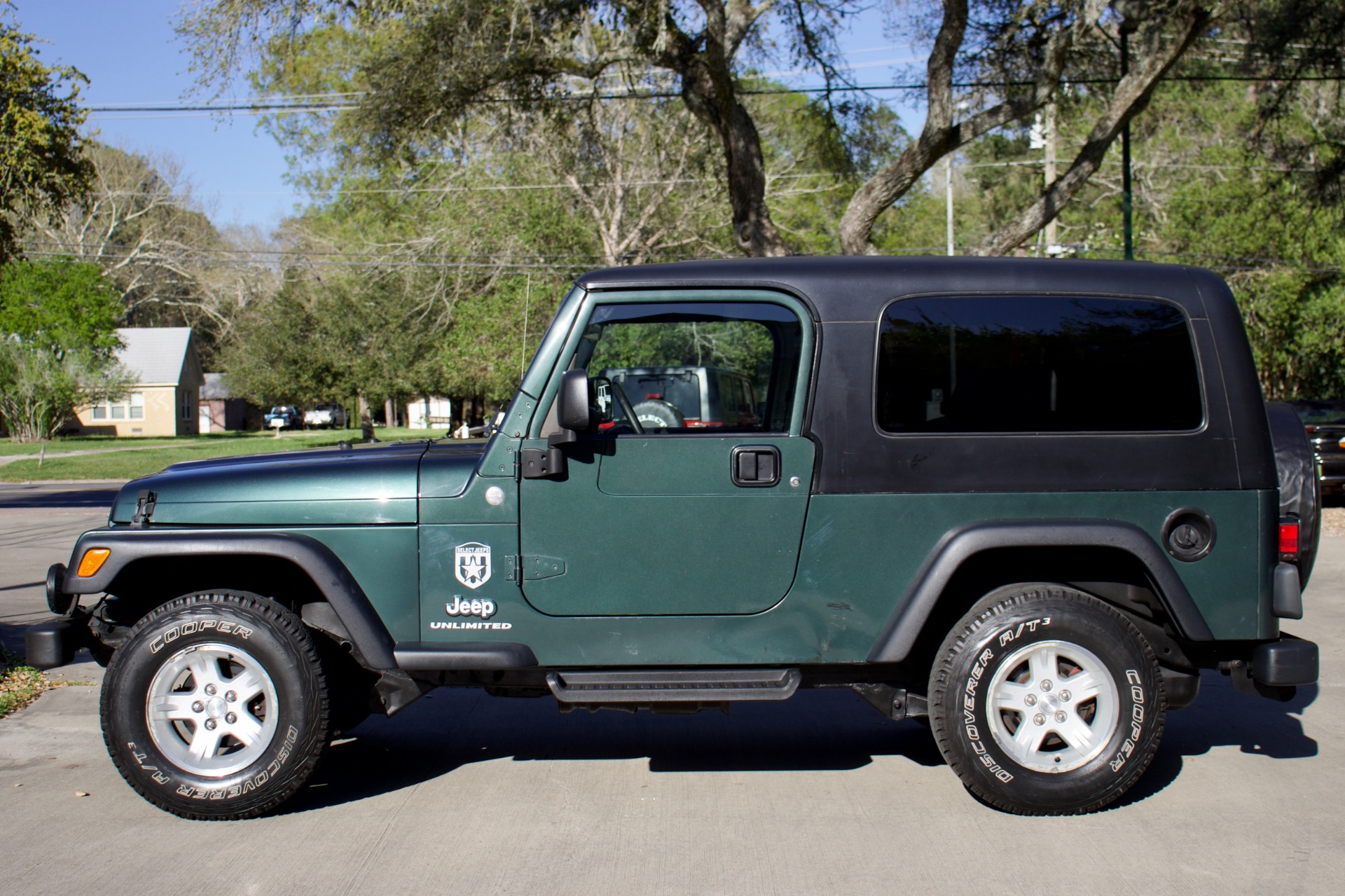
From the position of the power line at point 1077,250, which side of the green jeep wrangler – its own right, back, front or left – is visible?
right

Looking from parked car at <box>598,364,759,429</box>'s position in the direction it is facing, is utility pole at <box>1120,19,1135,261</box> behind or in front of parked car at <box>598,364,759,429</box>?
in front

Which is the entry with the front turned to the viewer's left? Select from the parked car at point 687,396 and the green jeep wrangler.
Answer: the green jeep wrangler

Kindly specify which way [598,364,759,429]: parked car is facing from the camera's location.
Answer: facing away from the viewer and to the right of the viewer

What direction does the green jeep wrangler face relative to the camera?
to the viewer's left

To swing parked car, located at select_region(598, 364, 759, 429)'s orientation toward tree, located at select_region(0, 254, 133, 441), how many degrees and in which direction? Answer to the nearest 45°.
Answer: approximately 90° to its left

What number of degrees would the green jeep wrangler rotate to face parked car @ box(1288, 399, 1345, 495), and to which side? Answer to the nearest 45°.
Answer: approximately 135° to its right

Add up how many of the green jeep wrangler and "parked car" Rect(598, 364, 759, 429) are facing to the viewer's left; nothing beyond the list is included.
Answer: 1

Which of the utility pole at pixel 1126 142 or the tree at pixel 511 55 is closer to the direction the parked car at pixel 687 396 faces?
the utility pole

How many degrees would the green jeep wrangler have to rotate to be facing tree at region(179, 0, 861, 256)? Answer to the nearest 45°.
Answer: approximately 90° to its right
